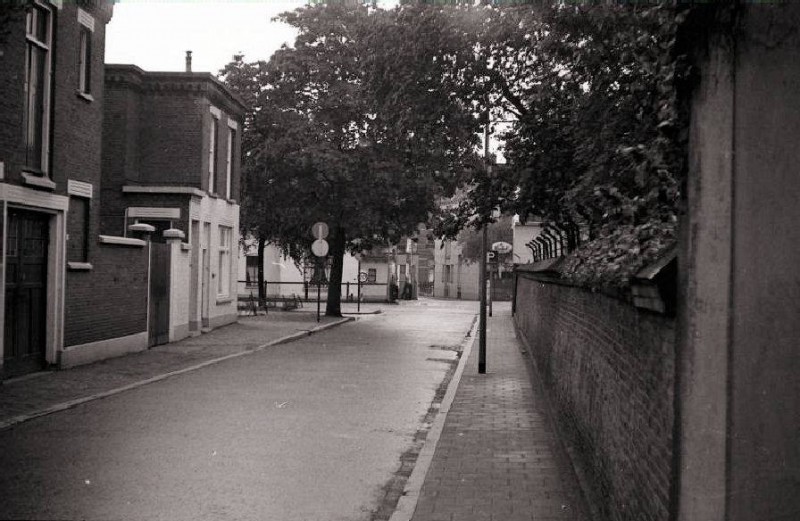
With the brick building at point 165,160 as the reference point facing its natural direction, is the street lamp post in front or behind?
in front

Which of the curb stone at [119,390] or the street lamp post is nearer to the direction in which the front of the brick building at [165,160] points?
the street lamp post

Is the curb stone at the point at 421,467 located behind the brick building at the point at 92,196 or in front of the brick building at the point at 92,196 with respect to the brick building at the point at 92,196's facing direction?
in front

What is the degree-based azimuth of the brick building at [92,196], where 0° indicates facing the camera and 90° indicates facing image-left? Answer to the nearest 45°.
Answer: approximately 315°

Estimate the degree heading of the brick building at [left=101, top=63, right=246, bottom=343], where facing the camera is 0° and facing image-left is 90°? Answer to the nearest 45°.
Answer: approximately 315°

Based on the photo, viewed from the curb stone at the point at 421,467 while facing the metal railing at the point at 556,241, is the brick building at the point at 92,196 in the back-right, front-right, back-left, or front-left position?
front-left

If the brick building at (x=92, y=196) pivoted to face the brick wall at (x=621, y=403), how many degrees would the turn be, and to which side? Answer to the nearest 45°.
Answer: approximately 45° to its right

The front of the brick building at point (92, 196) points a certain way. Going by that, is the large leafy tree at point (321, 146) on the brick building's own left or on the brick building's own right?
on the brick building's own left

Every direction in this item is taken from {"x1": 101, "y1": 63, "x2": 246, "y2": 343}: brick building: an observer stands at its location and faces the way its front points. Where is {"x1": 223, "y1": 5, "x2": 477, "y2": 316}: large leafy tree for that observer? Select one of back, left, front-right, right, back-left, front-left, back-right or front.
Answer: left

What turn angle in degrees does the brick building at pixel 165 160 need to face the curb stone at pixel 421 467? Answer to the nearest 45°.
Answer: approximately 45° to its right

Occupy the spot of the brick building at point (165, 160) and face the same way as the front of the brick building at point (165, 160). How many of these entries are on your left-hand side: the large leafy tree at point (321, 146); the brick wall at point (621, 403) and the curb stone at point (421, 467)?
1

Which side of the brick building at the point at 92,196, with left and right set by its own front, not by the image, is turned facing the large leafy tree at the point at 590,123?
front

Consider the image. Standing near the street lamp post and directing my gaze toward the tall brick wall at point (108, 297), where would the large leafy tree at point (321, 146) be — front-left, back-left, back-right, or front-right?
front-right
